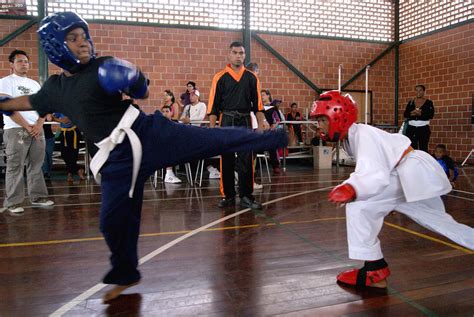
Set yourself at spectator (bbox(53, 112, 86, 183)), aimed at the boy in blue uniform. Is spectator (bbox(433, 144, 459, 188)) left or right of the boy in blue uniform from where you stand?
left

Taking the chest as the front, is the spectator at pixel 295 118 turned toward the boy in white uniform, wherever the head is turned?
yes

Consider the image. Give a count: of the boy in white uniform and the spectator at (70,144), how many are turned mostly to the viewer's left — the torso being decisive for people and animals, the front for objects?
1

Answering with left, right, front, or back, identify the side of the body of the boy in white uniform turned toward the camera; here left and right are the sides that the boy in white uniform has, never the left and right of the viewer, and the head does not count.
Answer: left

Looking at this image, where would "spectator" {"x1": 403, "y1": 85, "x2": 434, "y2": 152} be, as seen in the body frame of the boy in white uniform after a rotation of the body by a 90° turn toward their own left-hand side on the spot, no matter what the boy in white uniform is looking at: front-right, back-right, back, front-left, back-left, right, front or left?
back

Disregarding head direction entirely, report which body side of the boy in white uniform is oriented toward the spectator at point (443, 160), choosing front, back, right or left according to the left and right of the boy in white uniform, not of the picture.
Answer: right

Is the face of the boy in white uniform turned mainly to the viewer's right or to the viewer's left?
to the viewer's left

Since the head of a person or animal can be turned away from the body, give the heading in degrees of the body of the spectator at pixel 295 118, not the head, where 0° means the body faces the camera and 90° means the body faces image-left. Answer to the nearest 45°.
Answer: approximately 0°

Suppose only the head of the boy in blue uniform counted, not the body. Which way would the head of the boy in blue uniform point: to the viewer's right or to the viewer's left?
to the viewer's right

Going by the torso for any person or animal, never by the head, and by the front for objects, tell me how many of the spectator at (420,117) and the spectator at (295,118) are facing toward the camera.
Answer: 2

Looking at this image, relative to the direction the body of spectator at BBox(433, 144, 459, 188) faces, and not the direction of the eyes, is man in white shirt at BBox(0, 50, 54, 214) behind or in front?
in front

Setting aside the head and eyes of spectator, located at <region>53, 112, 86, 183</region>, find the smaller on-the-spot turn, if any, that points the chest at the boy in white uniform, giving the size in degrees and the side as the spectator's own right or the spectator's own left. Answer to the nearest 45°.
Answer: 0° — they already face them
